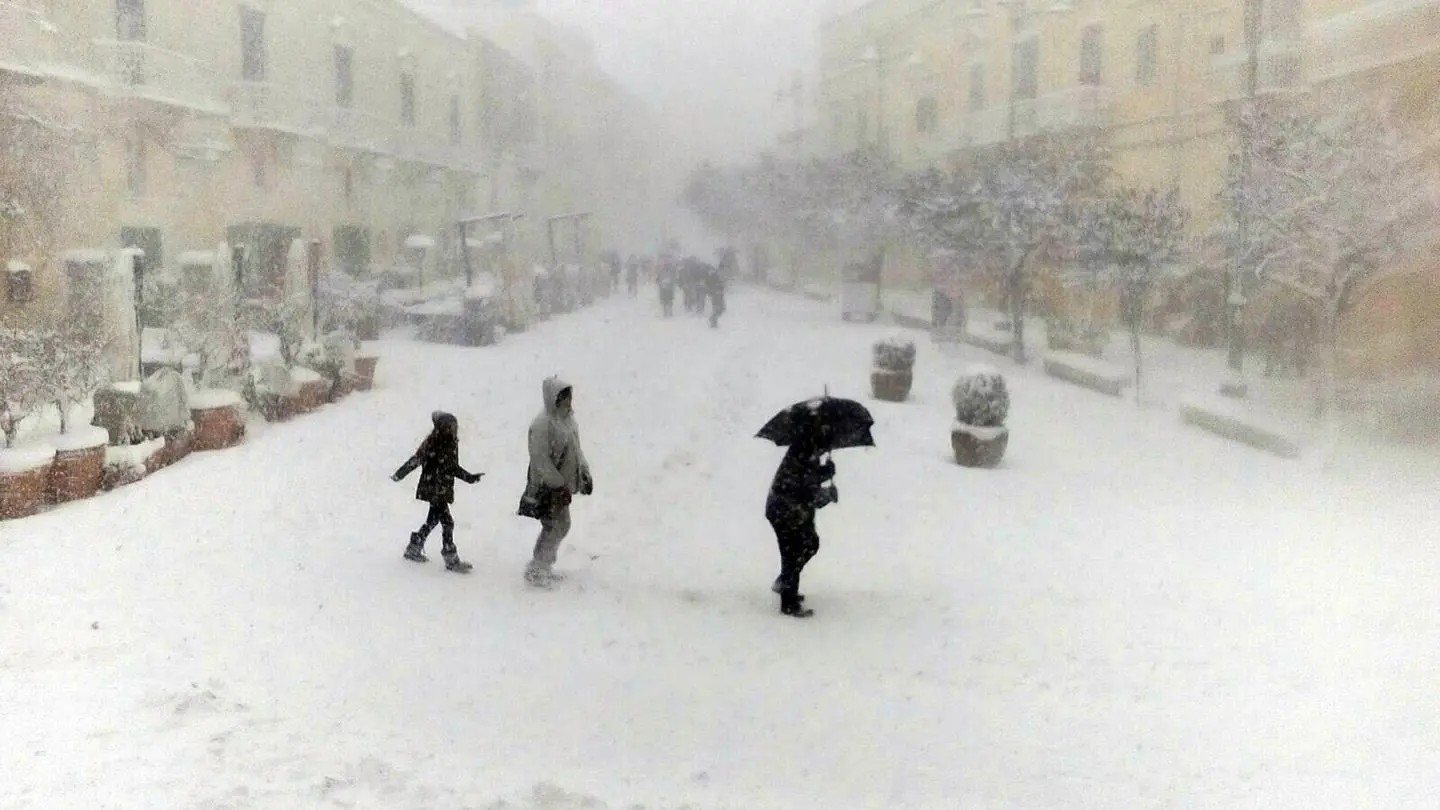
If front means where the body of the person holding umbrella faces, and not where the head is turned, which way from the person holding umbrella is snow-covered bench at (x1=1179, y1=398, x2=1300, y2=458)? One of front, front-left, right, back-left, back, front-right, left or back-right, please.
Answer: front-left

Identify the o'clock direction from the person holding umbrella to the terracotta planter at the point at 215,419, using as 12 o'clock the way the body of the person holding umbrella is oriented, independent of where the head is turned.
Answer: The terracotta planter is roughly at 7 o'clock from the person holding umbrella.

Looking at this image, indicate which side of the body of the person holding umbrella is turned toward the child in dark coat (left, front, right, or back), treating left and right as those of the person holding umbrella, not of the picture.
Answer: back

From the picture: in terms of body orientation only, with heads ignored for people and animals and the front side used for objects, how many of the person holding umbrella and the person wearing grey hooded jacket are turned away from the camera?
0

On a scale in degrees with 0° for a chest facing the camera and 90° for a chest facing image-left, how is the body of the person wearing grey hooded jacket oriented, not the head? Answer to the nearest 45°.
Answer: approximately 315°

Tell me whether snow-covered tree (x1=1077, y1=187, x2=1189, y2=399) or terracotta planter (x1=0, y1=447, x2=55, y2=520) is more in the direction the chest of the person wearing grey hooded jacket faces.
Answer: the snow-covered tree

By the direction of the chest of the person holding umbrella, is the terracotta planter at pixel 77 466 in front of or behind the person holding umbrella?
behind

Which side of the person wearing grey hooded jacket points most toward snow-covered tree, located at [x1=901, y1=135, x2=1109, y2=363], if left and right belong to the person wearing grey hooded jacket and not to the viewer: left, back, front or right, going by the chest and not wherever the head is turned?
left

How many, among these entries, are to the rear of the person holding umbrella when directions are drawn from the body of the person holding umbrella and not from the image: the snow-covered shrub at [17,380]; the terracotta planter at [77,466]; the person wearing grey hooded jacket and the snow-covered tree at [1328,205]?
3

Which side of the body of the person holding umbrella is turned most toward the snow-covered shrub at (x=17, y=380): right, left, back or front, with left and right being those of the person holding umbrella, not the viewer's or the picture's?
back

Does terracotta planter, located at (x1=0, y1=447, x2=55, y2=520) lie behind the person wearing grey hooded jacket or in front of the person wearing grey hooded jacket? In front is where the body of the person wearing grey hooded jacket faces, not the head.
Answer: behind

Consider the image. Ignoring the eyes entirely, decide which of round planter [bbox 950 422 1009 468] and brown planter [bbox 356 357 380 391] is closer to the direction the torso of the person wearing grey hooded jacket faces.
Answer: the round planter

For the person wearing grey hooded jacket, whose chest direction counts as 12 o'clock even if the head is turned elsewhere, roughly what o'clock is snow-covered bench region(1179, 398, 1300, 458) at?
The snow-covered bench is roughly at 10 o'clock from the person wearing grey hooded jacket.

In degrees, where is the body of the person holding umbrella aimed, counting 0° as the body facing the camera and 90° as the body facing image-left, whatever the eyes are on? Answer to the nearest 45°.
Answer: approximately 270°

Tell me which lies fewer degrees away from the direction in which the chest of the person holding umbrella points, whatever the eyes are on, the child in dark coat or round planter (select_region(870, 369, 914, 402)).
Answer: the round planter
